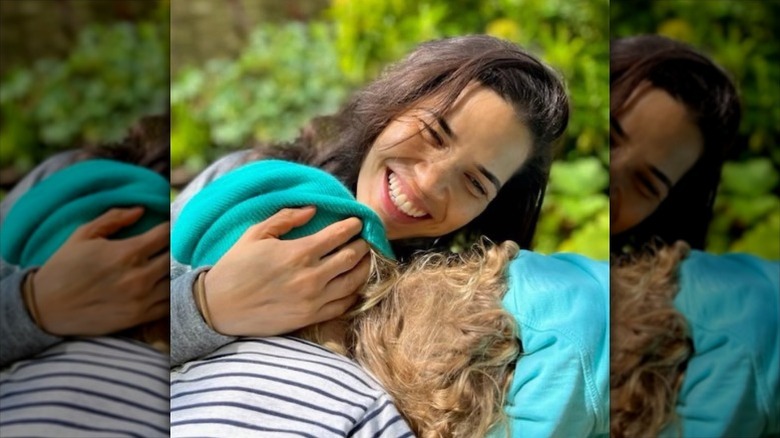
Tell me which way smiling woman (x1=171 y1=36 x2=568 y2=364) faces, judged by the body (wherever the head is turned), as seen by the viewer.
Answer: toward the camera
